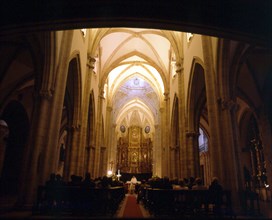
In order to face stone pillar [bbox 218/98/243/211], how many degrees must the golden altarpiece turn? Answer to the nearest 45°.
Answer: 0° — it already faces it

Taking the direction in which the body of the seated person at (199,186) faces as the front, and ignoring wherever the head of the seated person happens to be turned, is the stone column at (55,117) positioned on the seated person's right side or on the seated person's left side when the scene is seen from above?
on the seated person's left side

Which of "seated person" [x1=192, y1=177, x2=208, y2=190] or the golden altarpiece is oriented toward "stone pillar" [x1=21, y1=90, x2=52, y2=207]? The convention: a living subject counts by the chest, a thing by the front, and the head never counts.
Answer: the golden altarpiece

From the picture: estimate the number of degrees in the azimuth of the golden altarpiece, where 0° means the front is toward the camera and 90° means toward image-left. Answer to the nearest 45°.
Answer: approximately 0°

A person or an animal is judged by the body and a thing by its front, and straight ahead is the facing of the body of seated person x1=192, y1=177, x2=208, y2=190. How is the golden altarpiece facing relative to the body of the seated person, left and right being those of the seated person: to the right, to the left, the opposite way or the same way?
the opposite way

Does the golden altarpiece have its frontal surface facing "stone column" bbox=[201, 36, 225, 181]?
yes

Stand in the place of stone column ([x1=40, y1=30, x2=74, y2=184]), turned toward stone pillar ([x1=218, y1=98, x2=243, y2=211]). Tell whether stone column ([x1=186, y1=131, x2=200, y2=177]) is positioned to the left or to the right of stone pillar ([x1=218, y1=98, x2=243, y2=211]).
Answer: left

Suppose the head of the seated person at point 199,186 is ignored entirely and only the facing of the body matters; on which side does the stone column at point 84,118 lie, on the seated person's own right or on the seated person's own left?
on the seated person's own left

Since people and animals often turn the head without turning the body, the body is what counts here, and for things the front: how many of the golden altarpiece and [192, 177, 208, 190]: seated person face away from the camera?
1

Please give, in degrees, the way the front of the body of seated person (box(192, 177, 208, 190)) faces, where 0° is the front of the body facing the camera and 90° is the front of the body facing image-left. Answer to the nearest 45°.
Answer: approximately 180°
